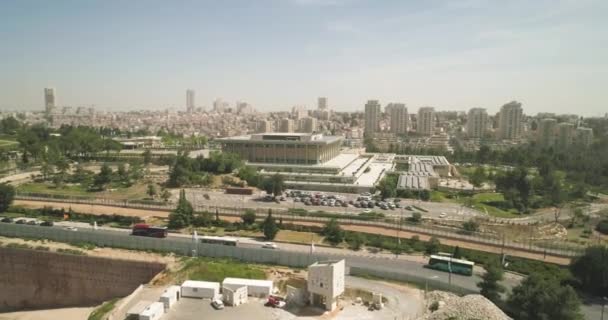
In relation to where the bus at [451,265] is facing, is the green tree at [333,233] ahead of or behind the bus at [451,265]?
ahead

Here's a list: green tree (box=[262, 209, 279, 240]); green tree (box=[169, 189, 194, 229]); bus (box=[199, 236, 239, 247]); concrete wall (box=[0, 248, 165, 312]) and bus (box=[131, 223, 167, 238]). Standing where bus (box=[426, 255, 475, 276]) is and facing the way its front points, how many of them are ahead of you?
5

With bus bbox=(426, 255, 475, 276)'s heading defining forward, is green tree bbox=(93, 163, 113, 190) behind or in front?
in front

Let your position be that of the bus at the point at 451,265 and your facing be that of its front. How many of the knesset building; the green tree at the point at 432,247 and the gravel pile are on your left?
1

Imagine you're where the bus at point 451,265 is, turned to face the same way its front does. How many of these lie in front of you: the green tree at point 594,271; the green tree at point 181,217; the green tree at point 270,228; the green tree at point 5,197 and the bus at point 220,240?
4

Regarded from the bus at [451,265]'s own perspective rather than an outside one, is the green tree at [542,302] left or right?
on its left

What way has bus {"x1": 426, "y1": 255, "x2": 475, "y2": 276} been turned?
to the viewer's left

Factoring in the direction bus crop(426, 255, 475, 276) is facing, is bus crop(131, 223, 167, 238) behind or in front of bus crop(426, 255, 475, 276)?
in front

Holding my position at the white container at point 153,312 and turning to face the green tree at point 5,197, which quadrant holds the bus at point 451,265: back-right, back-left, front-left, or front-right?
back-right

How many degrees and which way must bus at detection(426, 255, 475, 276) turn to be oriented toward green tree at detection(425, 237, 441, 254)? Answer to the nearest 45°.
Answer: approximately 90° to its right

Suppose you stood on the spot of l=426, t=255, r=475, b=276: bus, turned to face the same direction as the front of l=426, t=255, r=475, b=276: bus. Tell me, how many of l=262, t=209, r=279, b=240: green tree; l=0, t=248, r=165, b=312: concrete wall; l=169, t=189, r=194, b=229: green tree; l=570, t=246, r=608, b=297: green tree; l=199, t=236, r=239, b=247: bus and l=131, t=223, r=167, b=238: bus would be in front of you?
5

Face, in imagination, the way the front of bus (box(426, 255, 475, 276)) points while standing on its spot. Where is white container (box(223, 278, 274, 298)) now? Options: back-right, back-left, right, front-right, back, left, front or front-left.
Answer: front-left

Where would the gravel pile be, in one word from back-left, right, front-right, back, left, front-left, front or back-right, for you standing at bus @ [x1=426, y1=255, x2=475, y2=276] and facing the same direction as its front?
left
